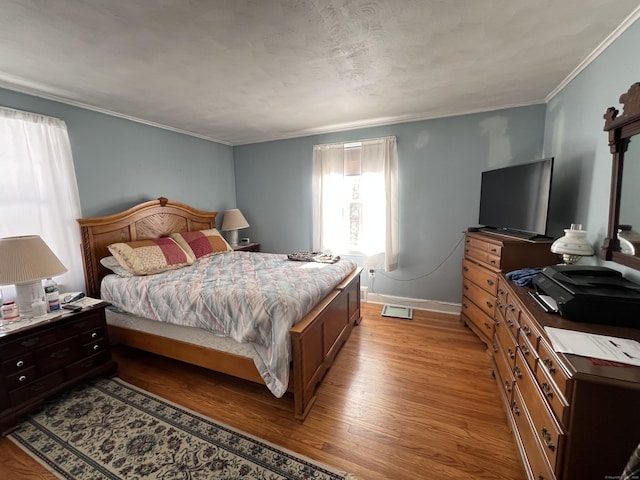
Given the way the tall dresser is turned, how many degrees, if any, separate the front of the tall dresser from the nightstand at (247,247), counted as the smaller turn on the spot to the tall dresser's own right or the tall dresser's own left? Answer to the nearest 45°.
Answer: approximately 45° to the tall dresser's own right

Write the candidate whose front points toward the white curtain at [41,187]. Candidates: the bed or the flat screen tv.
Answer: the flat screen tv

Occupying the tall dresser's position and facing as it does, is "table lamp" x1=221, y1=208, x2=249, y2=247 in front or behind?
in front

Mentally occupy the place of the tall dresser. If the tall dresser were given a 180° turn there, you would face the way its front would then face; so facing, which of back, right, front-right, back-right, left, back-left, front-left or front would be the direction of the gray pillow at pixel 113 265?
back

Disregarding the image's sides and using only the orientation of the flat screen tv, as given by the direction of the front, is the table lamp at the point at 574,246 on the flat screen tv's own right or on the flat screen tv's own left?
on the flat screen tv's own left

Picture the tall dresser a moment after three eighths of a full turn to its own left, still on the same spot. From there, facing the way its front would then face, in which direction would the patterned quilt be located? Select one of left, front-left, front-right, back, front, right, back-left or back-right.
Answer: back-right

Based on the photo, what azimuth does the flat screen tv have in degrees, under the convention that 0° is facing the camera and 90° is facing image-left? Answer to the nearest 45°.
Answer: approximately 45°

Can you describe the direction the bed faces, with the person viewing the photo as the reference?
facing the viewer and to the right of the viewer

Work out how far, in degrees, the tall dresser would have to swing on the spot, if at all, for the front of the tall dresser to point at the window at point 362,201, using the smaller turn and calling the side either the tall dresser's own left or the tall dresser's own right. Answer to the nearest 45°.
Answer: approximately 45° to the tall dresser's own right

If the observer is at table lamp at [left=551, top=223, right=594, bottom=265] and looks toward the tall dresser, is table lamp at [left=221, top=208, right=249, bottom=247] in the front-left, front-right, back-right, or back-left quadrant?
front-left

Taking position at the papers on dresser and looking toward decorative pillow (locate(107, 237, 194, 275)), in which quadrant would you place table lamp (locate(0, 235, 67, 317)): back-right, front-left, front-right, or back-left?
front-left

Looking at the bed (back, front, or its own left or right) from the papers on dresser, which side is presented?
front

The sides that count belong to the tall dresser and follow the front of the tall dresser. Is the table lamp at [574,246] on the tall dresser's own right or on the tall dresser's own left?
on the tall dresser's own left

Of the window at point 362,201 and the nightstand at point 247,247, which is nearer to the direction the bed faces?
the window

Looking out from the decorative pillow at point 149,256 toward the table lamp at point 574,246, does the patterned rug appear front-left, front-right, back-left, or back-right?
front-right

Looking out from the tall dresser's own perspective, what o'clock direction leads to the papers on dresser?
The papers on dresser is roughly at 10 o'clock from the tall dresser.

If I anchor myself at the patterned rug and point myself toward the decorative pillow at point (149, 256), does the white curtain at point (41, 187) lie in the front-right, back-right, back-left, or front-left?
front-left
